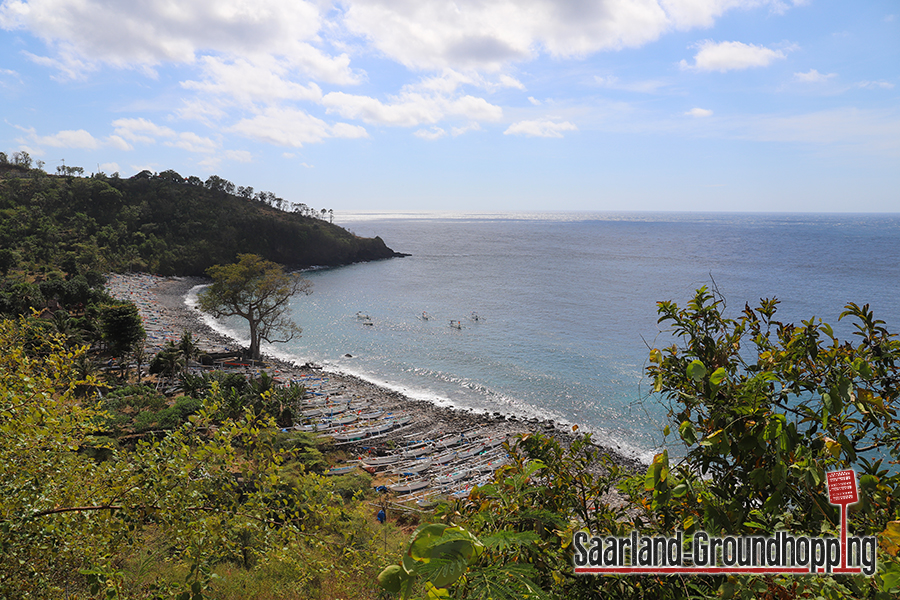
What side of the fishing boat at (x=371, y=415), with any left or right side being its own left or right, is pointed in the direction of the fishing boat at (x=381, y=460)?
right

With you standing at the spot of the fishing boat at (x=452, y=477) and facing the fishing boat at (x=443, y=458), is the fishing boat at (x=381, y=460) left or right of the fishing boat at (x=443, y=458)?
left

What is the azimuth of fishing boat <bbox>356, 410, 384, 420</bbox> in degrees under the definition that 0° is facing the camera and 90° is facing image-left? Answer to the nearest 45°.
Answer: approximately 270°

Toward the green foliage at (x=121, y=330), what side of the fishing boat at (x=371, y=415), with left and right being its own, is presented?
back

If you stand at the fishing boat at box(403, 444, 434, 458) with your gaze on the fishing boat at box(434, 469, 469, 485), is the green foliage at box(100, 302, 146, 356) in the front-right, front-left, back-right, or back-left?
back-right

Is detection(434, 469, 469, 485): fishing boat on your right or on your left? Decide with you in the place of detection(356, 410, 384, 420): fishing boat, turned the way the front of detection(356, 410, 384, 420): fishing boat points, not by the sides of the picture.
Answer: on your right

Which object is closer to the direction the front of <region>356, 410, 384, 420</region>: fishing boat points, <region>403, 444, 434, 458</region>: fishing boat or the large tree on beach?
the fishing boat

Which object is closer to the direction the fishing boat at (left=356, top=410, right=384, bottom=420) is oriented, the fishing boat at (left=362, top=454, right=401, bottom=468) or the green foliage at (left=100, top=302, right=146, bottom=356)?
the fishing boat

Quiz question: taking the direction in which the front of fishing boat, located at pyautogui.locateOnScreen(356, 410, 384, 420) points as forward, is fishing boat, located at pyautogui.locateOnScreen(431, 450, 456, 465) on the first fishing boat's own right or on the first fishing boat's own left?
on the first fishing boat's own right

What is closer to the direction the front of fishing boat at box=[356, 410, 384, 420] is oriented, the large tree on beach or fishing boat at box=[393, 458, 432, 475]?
the fishing boat

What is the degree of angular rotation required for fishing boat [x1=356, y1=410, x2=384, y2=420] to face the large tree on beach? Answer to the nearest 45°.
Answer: approximately 135° to its left

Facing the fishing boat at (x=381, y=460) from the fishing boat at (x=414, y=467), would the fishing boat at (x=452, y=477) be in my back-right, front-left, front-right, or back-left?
back-left
